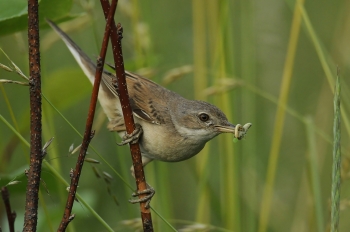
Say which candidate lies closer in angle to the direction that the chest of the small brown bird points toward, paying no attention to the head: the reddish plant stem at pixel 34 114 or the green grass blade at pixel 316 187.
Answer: the green grass blade

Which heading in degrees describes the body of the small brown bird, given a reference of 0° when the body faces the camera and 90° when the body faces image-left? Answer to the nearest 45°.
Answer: approximately 270°

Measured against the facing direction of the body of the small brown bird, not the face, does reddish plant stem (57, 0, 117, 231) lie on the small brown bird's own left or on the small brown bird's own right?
on the small brown bird's own right

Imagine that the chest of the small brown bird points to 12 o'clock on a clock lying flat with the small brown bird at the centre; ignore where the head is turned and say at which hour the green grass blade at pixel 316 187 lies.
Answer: The green grass blade is roughly at 11 o'clock from the small brown bird.

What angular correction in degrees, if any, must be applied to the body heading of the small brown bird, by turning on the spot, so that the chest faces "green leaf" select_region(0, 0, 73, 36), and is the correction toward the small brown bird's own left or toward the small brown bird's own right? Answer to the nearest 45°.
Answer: approximately 135° to the small brown bird's own left

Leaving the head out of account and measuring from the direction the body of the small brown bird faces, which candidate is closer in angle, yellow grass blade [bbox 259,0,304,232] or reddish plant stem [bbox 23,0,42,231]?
the yellow grass blade
